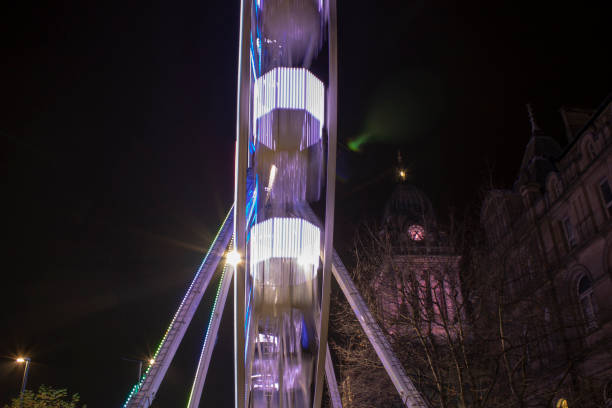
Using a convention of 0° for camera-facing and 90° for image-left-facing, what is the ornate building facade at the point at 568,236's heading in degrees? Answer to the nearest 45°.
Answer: approximately 45°
